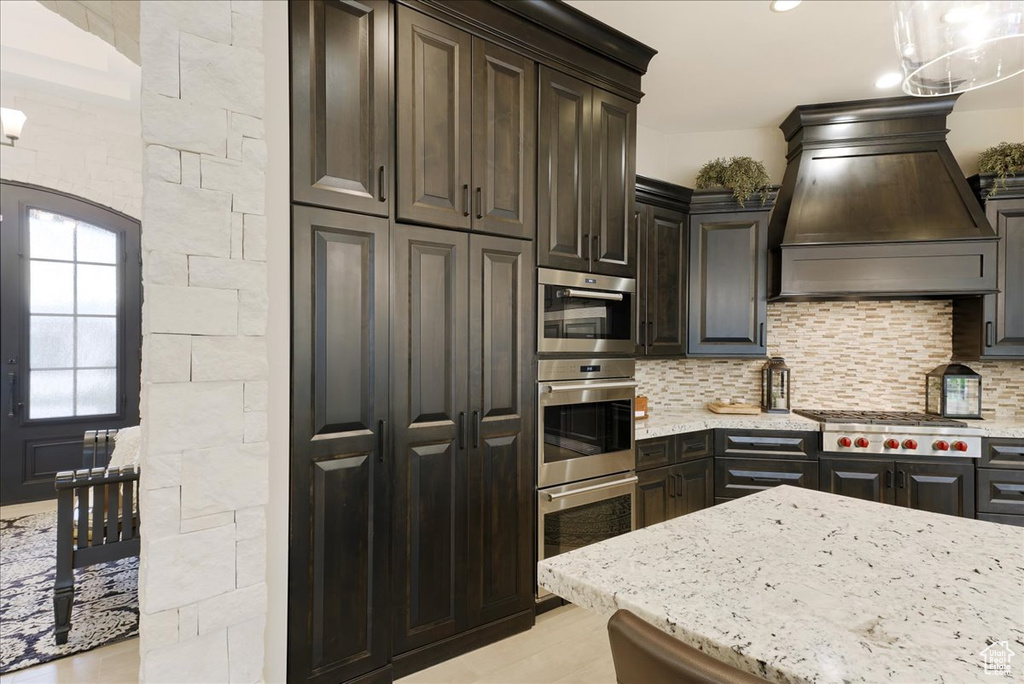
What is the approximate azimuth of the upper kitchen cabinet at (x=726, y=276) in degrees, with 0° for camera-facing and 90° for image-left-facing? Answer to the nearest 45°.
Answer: approximately 0°

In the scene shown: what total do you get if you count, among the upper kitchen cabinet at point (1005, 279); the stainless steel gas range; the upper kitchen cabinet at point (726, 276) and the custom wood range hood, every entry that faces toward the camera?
4

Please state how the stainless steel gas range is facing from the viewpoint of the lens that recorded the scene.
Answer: facing the viewer

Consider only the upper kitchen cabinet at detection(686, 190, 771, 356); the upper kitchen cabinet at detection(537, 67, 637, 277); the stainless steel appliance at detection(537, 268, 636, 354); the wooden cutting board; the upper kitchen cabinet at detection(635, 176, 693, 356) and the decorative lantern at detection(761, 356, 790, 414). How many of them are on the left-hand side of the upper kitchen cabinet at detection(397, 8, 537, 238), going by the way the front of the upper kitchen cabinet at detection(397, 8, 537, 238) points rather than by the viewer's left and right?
6

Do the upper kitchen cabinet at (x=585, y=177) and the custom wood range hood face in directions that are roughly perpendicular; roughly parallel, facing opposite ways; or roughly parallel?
roughly perpendicular

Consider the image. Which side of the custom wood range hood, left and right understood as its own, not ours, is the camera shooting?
front

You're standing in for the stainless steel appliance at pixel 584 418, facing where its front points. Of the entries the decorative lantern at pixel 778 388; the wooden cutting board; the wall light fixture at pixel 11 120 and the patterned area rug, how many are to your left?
2

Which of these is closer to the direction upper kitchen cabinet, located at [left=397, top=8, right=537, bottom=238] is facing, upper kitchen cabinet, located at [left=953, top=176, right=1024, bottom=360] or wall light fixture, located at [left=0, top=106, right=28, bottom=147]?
the upper kitchen cabinet

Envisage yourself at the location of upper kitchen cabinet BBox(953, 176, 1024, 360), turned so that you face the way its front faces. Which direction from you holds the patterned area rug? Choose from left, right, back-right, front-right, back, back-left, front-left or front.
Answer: front-right

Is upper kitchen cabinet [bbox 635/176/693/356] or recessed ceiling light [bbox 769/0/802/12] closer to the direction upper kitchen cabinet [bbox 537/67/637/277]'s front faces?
the recessed ceiling light

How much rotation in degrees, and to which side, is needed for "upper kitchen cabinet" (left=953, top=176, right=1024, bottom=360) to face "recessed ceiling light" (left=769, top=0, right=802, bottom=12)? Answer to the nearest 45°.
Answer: approximately 45° to its right

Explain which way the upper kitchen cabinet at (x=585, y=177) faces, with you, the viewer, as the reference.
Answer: facing the viewer and to the right of the viewer

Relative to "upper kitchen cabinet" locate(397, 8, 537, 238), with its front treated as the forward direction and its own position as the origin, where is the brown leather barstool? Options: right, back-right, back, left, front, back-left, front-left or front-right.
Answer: front-right

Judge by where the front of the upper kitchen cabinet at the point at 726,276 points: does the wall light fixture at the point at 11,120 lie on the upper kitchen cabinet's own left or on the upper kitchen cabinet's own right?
on the upper kitchen cabinet's own right

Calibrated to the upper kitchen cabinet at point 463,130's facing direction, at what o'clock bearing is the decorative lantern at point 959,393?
The decorative lantern is roughly at 10 o'clock from the upper kitchen cabinet.

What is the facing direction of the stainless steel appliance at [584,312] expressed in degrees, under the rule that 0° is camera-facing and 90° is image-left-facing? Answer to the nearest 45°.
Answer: approximately 315°
